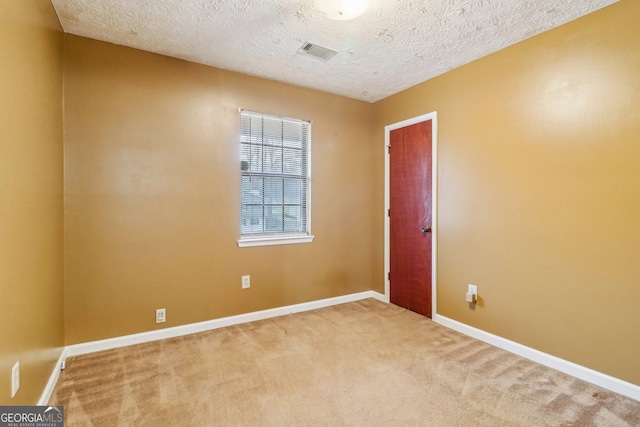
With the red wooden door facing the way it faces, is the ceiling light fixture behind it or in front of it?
in front

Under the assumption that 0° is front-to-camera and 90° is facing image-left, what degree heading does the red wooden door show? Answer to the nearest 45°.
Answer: approximately 45°
